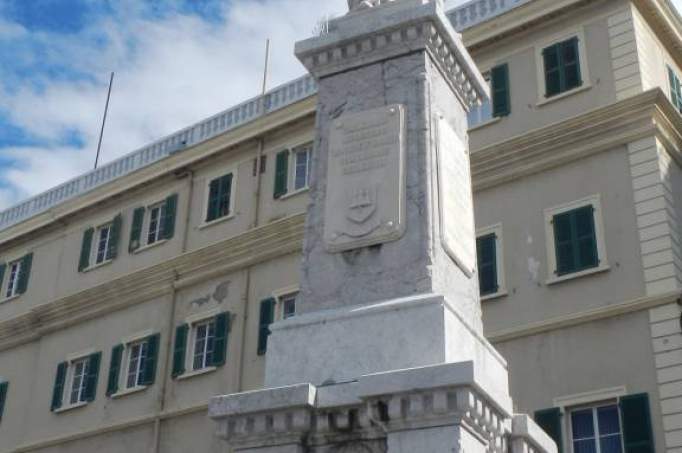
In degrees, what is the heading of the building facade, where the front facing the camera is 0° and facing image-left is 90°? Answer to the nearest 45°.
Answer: approximately 45°
